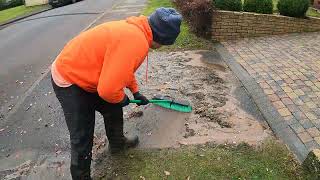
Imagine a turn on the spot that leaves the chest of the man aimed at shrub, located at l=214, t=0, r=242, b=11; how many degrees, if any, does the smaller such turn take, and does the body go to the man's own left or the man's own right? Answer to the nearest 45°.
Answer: approximately 45° to the man's own left

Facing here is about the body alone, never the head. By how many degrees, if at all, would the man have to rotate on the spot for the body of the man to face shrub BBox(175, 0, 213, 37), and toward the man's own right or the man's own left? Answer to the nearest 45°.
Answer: approximately 90° to the man's own left

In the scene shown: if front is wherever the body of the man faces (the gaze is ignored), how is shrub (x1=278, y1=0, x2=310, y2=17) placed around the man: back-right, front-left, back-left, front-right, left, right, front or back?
front-left

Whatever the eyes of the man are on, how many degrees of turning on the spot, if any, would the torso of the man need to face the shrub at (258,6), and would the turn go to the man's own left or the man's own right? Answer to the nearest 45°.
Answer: approximately 45° to the man's own left

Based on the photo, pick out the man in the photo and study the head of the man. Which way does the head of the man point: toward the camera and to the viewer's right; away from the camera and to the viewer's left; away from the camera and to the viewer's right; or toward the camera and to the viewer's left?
away from the camera and to the viewer's right

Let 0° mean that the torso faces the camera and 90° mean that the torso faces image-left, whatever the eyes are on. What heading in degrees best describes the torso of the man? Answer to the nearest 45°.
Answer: approximately 270°

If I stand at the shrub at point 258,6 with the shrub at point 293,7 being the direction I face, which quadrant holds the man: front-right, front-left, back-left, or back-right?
back-right
